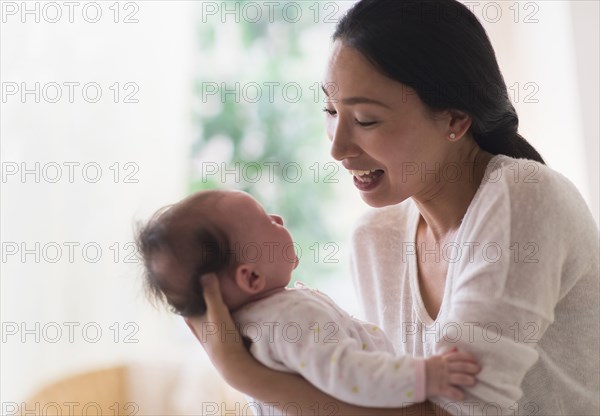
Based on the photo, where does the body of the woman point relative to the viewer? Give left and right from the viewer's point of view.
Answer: facing the viewer and to the left of the viewer
